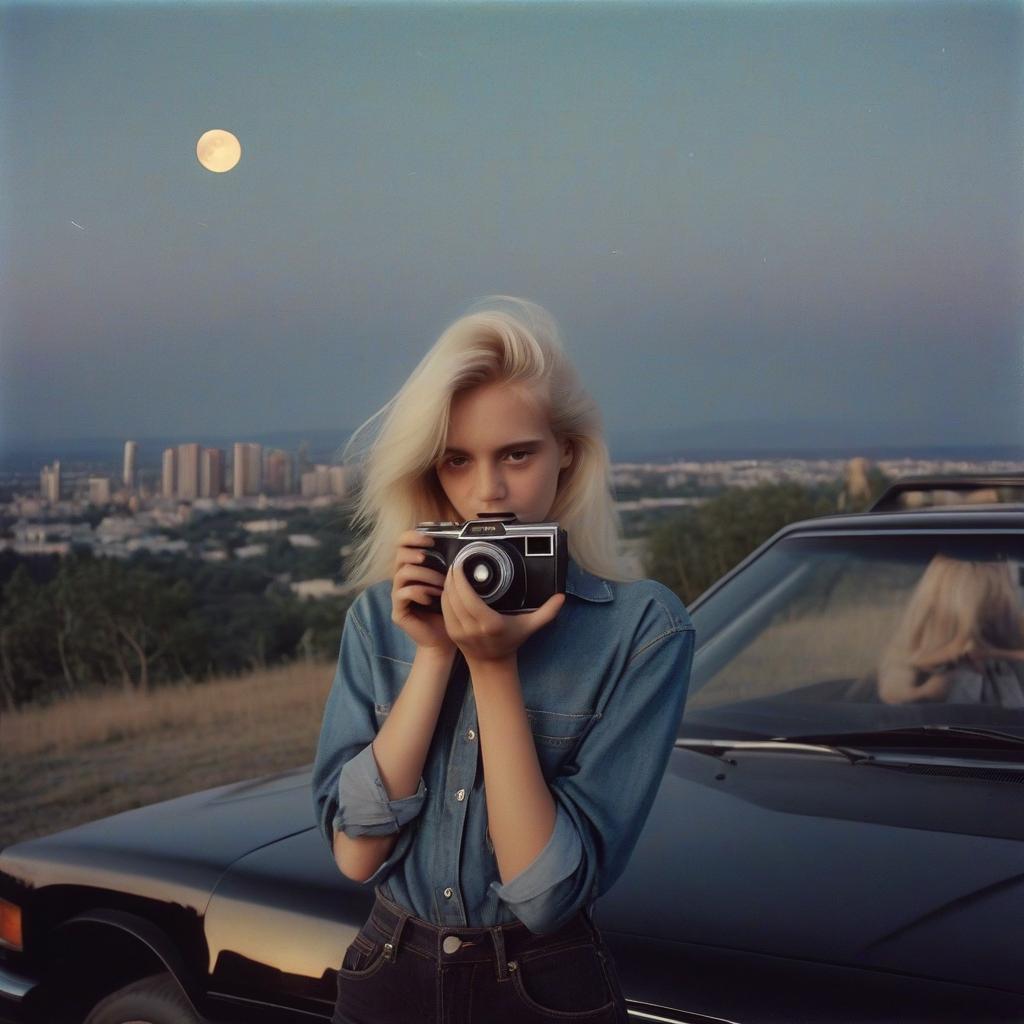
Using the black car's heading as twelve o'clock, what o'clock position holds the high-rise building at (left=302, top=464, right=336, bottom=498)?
The high-rise building is roughly at 4 o'clock from the black car.

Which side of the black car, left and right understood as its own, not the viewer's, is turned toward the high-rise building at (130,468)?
right

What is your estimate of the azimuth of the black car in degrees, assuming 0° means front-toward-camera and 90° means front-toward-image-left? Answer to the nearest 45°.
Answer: approximately 45°

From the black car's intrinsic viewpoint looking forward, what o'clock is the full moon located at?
The full moon is roughly at 4 o'clock from the black car.

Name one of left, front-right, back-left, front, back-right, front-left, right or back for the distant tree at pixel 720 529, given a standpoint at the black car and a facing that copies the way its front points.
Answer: back-right

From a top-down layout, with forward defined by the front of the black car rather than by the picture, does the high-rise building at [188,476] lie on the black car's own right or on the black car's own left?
on the black car's own right

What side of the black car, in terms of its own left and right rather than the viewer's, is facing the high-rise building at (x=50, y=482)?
right

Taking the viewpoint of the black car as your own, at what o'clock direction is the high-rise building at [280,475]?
The high-rise building is roughly at 4 o'clock from the black car.

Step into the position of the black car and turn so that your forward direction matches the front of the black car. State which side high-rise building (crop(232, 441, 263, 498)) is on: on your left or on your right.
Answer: on your right

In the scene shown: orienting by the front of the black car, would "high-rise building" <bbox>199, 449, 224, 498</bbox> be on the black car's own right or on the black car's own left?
on the black car's own right
